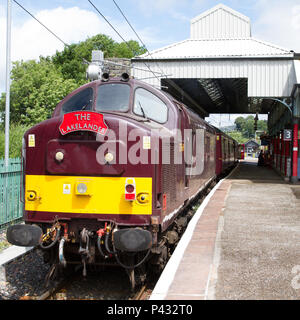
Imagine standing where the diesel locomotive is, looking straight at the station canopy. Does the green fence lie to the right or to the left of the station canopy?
left

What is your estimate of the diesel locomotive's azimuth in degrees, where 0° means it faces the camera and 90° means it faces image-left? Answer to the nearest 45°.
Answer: approximately 45°

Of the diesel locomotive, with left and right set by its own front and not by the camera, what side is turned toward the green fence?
right
